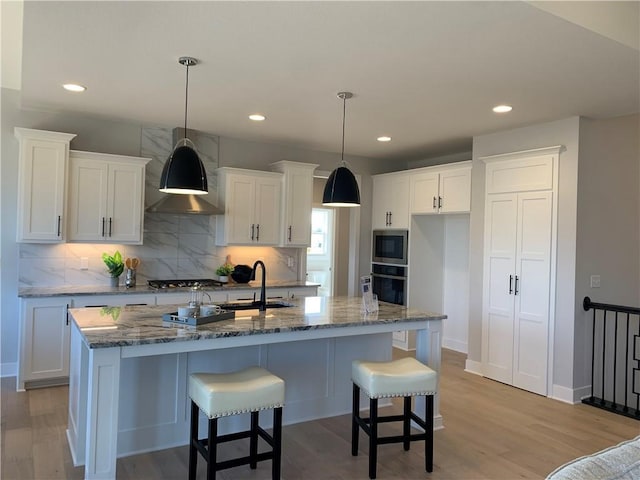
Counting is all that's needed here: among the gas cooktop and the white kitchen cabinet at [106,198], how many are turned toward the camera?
2

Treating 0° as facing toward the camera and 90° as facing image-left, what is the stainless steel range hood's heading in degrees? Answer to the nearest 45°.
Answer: approximately 0°

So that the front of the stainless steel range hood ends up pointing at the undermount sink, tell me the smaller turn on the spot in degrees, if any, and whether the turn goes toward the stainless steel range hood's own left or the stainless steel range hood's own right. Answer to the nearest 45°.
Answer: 0° — it already faces it

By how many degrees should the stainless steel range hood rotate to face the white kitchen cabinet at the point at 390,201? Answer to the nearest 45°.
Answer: approximately 90° to its left

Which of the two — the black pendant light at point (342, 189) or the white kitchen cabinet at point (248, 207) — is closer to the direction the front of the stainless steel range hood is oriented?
the black pendant light

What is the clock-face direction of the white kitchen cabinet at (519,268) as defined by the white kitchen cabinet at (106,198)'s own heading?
the white kitchen cabinet at (519,268) is roughly at 10 o'clock from the white kitchen cabinet at (106,198).

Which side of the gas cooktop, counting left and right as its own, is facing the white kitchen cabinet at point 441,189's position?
left
